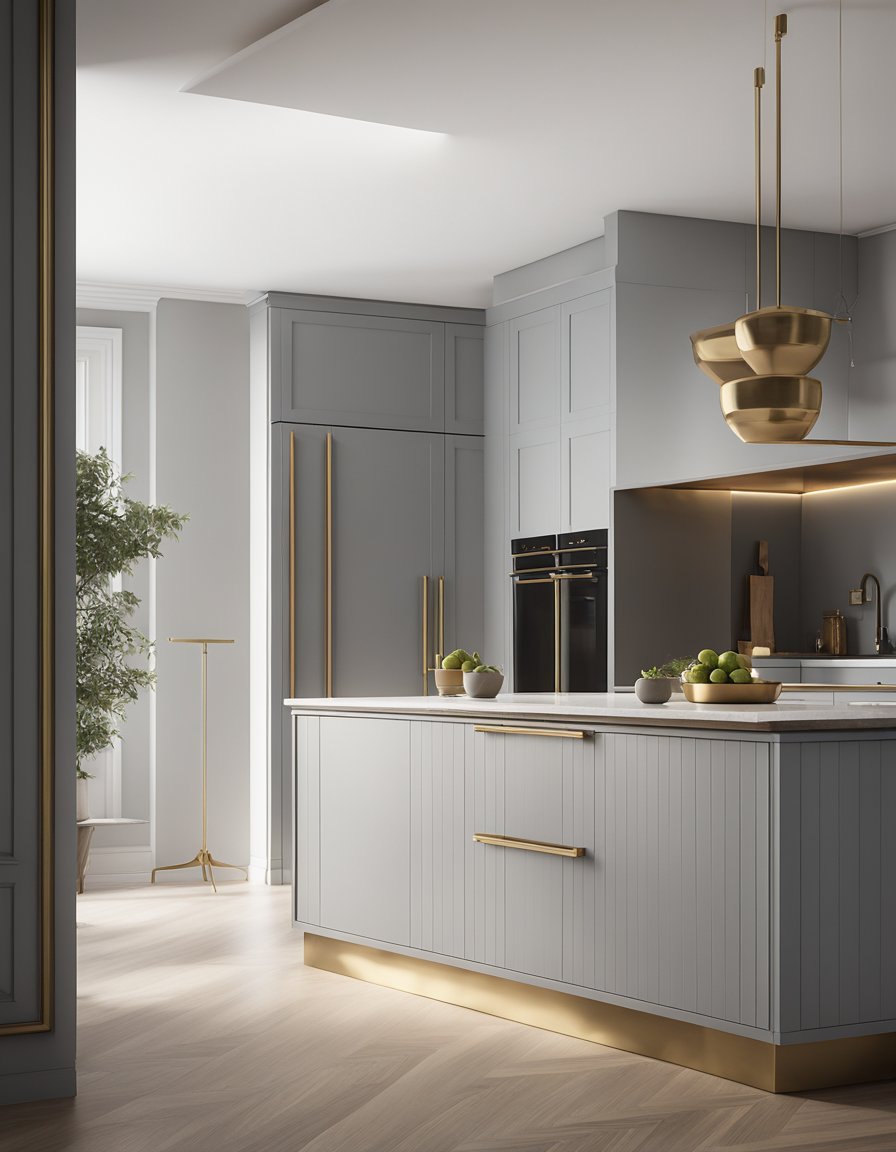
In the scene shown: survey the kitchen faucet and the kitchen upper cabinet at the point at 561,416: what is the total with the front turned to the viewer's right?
0

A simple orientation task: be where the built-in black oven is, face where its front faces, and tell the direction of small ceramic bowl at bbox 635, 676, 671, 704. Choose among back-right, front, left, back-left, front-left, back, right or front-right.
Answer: front-left

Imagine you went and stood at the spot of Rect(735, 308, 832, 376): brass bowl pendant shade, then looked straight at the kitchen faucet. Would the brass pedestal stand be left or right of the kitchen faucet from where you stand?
left

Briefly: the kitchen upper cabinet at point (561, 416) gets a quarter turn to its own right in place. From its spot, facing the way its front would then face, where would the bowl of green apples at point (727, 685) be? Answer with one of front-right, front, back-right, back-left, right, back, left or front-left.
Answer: back-left

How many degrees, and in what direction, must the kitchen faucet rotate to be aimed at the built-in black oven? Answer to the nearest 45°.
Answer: approximately 45° to its right

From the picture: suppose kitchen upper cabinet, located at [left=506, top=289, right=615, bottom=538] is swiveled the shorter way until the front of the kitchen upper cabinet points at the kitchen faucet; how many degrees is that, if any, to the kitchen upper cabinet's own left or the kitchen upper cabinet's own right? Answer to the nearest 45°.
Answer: approximately 135° to the kitchen upper cabinet's own left

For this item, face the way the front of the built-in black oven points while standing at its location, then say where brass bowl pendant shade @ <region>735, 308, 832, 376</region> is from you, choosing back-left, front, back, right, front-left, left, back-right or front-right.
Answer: front-left

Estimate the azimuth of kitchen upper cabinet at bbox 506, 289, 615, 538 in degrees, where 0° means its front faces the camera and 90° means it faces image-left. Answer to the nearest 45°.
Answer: approximately 45°
